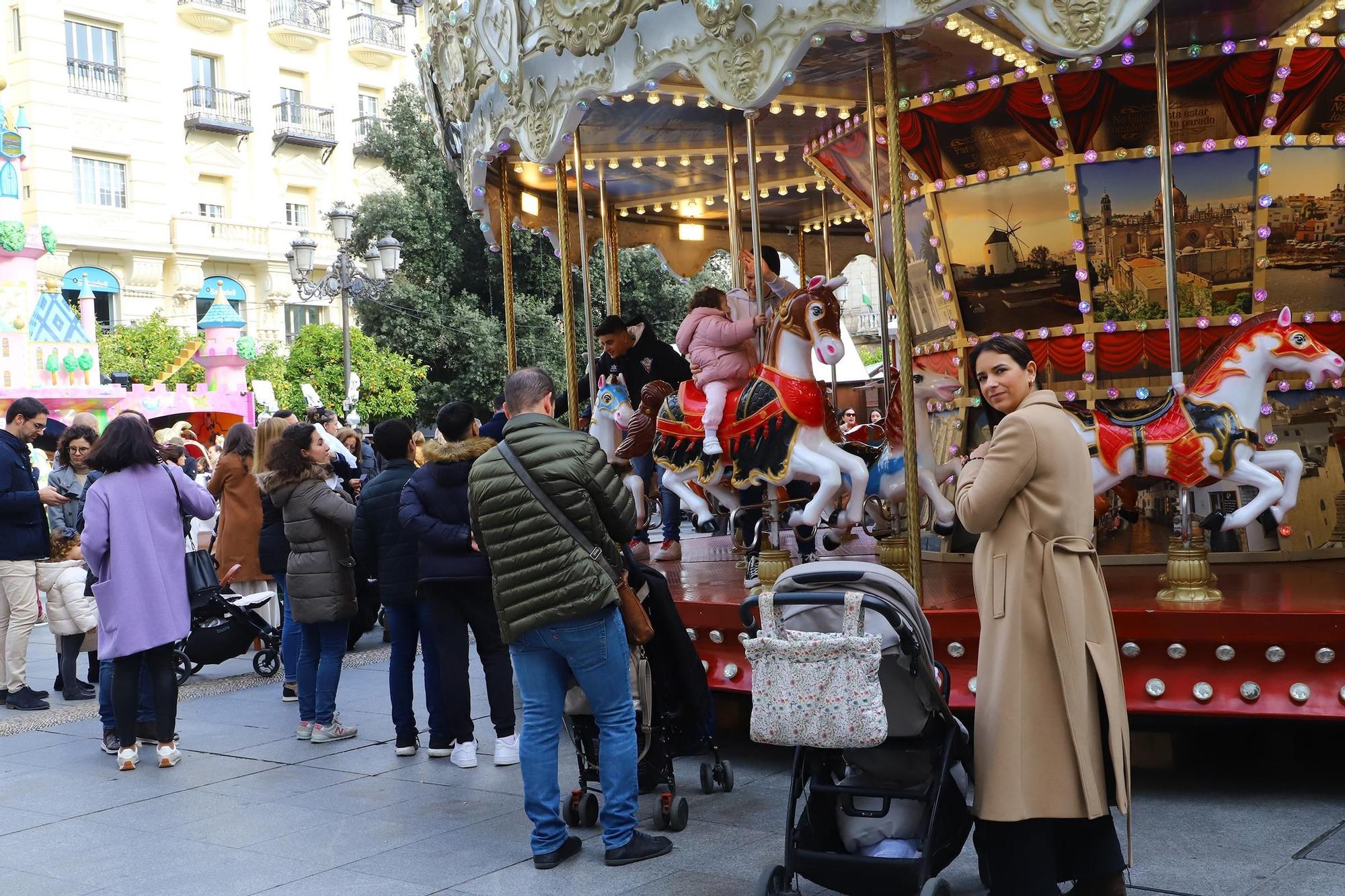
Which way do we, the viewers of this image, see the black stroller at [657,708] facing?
facing away from the viewer and to the right of the viewer

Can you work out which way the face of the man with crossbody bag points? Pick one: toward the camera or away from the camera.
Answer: away from the camera

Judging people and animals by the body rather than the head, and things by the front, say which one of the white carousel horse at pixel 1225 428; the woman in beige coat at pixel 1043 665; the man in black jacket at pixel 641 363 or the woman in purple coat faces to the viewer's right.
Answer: the white carousel horse

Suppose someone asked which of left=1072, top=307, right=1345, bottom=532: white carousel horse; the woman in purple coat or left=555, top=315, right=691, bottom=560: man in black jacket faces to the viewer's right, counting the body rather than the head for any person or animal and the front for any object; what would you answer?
the white carousel horse

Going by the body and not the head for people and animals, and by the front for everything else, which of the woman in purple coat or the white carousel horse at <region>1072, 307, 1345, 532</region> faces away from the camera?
the woman in purple coat

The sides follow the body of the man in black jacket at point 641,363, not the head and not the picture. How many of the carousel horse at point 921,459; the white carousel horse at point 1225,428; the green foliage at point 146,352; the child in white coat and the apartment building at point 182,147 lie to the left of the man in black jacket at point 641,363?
2

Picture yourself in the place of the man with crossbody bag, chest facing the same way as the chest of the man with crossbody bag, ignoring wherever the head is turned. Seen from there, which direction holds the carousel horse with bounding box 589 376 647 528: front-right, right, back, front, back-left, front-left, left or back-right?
front-left

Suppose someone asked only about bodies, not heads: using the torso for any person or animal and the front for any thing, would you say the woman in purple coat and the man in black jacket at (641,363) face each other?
no

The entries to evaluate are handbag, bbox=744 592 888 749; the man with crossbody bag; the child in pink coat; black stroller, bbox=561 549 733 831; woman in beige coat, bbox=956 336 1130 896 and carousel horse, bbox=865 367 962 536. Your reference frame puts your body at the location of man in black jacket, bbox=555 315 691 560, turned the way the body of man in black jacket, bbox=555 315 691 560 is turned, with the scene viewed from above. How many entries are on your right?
0

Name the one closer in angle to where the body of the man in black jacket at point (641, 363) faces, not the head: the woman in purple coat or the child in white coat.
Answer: the woman in purple coat

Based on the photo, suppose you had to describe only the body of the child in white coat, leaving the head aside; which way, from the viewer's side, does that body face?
to the viewer's right

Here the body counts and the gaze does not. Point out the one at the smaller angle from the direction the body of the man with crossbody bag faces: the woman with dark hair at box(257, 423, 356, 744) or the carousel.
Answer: the carousel

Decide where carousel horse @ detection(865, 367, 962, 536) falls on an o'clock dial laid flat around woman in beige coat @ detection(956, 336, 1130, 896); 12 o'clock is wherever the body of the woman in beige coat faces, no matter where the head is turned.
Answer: The carousel horse is roughly at 1 o'clock from the woman in beige coat.

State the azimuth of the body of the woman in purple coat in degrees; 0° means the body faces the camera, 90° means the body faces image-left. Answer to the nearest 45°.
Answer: approximately 180°

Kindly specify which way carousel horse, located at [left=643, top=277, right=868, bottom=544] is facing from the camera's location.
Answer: facing the viewer and to the right of the viewer

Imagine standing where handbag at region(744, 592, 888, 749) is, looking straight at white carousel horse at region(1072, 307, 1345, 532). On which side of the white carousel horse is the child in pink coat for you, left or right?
left

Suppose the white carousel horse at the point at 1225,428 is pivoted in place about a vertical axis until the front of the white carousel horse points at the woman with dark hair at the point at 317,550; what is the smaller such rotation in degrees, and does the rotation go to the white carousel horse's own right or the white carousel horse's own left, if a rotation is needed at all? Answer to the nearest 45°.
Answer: approximately 180°
